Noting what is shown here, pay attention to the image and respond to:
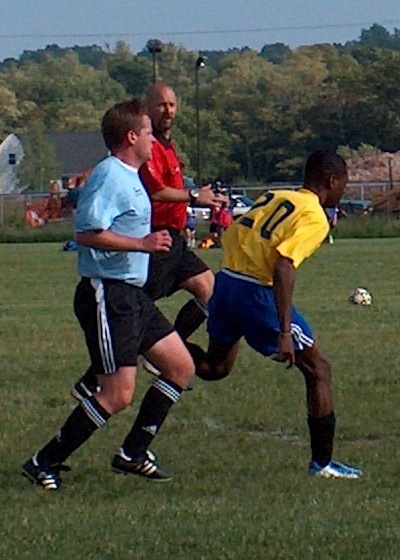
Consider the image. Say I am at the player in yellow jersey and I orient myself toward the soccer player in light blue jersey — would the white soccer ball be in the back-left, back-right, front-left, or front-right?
back-right

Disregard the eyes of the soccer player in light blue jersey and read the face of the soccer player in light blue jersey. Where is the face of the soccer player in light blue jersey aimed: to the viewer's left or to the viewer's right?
to the viewer's right

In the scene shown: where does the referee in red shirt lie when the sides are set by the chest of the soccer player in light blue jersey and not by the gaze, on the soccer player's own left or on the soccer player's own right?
on the soccer player's own left

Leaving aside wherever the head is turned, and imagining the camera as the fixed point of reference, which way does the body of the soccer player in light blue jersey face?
to the viewer's right

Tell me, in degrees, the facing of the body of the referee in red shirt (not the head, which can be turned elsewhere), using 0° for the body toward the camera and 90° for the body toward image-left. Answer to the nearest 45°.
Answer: approximately 315°

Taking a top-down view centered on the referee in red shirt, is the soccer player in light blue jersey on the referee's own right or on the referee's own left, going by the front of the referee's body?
on the referee's own right

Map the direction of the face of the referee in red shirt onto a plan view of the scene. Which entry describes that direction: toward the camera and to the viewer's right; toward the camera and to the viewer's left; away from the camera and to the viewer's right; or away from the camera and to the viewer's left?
toward the camera and to the viewer's right
